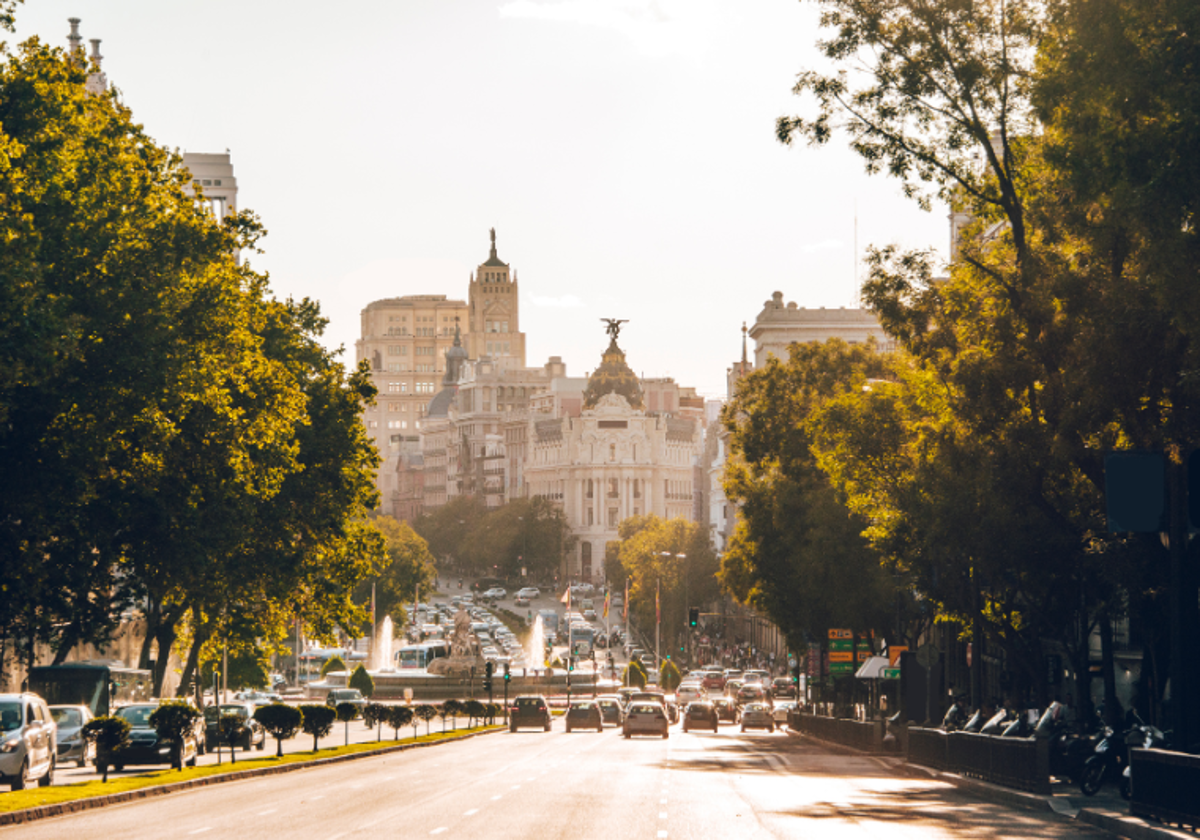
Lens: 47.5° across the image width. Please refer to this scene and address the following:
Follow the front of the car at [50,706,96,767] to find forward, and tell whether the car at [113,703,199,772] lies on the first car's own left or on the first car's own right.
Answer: on the first car's own left

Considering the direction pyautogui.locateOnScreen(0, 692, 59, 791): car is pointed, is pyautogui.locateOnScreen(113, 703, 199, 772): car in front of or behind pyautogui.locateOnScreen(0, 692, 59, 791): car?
behind

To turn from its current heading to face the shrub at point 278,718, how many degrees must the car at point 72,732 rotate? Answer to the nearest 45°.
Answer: approximately 90° to its left

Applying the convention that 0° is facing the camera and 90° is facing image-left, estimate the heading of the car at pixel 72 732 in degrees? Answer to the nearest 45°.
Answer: approximately 45°

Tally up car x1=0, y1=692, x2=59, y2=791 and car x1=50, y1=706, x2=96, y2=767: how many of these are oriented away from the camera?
0

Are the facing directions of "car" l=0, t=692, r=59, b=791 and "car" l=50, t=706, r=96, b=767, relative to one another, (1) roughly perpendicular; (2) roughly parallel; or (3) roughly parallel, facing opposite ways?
roughly parallel

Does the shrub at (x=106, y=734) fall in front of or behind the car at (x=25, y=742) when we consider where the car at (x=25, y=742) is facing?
behind

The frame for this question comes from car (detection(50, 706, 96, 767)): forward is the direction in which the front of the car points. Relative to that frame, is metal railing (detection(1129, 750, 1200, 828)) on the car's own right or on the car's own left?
on the car's own left

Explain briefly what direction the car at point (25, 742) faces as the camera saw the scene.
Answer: facing the viewer and to the left of the viewer

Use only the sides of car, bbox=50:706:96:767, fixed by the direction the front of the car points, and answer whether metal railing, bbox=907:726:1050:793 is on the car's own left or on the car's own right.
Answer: on the car's own left
